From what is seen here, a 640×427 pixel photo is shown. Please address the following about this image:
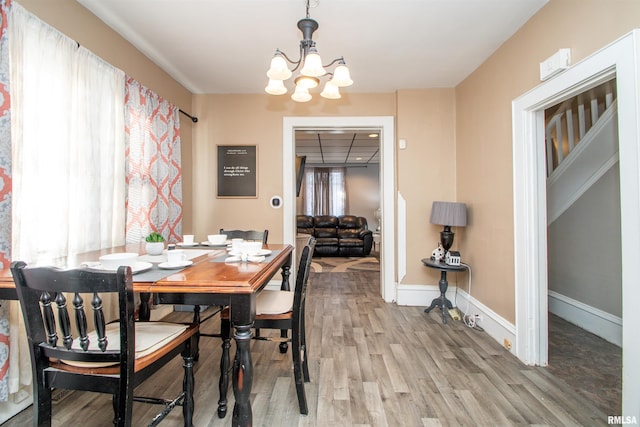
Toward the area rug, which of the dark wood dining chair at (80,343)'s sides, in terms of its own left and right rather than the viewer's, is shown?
front

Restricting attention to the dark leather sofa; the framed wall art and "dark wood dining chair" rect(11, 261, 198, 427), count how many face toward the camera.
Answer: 2

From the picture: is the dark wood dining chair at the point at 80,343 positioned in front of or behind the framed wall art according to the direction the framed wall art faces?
in front

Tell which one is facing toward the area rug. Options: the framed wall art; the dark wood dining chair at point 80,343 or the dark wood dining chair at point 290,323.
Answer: the dark wood dining chair at point 80,343

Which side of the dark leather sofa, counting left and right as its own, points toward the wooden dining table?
front

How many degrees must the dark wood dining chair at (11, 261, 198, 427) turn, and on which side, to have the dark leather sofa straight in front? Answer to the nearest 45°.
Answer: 0° — it already faces it

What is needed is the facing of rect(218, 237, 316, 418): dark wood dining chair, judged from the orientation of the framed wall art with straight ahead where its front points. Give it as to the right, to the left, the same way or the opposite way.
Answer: to the right

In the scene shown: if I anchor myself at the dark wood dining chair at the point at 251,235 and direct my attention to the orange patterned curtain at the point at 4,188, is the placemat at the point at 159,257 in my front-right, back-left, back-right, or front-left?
front-left

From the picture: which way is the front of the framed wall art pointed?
toward the camera

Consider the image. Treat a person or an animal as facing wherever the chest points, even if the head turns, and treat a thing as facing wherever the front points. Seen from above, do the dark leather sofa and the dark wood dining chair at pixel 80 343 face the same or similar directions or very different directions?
very different directions

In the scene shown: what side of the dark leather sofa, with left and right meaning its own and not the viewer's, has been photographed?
front

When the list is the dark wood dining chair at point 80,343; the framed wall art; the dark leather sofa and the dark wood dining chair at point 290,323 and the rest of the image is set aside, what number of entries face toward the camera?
2

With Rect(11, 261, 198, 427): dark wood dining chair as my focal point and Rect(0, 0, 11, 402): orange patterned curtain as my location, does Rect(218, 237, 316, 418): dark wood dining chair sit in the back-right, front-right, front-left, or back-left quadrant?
front-left

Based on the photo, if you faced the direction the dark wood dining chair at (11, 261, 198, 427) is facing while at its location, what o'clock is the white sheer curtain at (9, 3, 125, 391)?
The white sheer curtain is roughly at 10 o'clock from the dark wood dining chair.

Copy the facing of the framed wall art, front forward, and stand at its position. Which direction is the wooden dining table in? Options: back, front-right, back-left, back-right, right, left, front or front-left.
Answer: front

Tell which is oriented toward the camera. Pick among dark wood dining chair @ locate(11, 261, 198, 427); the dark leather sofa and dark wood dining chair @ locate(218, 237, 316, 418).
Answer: the dark leather sofa

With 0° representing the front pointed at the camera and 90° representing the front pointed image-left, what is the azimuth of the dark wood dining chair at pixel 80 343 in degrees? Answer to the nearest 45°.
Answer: approximately 225°

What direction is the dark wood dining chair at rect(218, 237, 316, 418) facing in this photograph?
to the viewer's left
